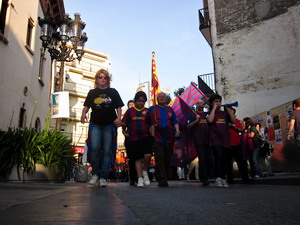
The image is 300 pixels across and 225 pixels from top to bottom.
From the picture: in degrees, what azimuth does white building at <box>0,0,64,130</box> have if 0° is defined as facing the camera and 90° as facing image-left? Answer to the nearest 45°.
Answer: approximately 270°

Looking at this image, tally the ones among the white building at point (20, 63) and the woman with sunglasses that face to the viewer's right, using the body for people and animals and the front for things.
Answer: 1

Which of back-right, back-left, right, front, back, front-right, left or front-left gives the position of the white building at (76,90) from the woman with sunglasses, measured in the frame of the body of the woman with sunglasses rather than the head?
back

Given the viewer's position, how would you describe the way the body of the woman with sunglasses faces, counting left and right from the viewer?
facing the viewer

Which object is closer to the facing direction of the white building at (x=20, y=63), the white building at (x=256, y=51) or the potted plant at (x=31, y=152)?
the white building

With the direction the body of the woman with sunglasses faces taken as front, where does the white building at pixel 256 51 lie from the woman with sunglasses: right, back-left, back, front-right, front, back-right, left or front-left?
back-left

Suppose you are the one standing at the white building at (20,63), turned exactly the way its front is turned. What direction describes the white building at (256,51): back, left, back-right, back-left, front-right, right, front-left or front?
front

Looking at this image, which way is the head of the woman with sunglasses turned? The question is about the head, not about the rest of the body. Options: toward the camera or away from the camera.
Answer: toward the camera

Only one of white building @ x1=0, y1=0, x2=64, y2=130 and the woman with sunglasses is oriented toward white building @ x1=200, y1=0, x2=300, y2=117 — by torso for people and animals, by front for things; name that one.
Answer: white building @ x1=0, y1=0, x2=64, y2=130

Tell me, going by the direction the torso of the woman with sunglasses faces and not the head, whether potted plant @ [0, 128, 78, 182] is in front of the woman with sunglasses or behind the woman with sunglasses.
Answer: behind

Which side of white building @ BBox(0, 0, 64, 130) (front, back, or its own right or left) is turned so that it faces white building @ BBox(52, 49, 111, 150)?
left

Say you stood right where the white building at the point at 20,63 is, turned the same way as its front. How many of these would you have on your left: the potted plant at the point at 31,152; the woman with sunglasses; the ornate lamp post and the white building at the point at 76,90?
1

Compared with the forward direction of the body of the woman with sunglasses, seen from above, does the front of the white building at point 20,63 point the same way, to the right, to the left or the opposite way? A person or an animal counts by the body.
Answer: to the left
